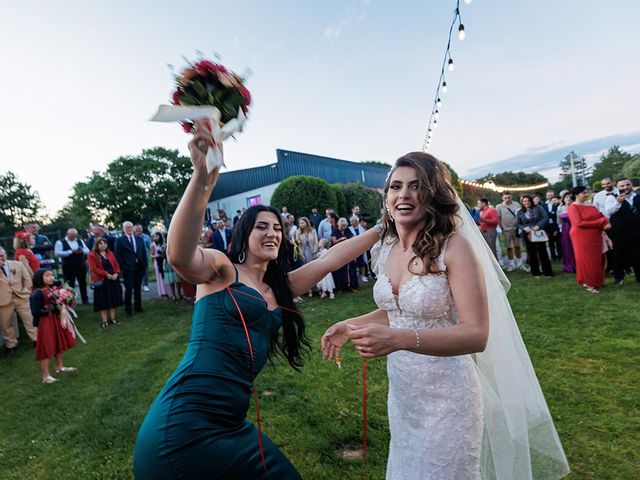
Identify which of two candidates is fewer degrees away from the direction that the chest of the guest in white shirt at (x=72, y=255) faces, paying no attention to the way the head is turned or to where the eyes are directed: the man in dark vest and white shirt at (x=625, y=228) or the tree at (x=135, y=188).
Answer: the man in dark vest and white shirt

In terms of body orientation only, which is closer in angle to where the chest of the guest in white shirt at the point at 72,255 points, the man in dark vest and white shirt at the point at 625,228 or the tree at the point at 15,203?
the man in dark vest and white shirt

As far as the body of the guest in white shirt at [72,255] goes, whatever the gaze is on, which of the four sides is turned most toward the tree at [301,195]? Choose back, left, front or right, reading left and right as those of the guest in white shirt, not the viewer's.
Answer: left

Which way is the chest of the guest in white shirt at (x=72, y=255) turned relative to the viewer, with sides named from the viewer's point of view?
facing the viewer and to the right of the viewer

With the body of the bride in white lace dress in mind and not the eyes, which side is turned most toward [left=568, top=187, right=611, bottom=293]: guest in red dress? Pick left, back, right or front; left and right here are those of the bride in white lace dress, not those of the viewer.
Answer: back

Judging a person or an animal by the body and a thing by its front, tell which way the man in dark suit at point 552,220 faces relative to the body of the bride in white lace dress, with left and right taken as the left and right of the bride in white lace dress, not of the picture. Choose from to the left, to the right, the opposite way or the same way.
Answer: the same way

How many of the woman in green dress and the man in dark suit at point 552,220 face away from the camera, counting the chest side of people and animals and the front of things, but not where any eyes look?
0

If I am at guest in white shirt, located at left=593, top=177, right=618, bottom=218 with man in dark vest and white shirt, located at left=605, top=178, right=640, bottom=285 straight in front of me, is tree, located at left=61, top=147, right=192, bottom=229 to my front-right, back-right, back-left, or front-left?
back-right

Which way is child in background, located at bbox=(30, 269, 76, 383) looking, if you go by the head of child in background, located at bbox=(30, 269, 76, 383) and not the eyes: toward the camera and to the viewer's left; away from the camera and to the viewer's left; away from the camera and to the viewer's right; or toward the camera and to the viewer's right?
toward the camera and to the viewer's right

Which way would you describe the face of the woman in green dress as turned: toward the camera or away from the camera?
toward the camera

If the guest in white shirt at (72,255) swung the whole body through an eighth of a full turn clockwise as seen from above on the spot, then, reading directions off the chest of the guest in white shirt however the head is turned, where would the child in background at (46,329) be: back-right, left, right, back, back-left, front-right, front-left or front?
front

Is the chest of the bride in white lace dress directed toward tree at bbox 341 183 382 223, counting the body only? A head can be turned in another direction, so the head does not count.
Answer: no

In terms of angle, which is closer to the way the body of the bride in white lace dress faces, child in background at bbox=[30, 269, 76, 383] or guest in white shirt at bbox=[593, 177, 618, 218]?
the child in background

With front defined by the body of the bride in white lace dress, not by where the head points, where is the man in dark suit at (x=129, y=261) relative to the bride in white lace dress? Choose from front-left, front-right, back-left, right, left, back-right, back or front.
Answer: right

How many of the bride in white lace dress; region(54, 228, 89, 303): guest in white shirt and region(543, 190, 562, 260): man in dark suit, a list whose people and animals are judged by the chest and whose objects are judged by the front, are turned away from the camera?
0

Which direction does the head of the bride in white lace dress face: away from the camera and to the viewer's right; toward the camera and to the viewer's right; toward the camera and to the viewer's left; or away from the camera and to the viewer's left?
toward the camera and to the viewer's left

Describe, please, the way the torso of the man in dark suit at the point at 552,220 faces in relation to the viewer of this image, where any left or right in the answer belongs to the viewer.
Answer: facing the viewer and to the left of the viewer

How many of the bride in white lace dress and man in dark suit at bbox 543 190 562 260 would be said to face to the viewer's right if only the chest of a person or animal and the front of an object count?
0
